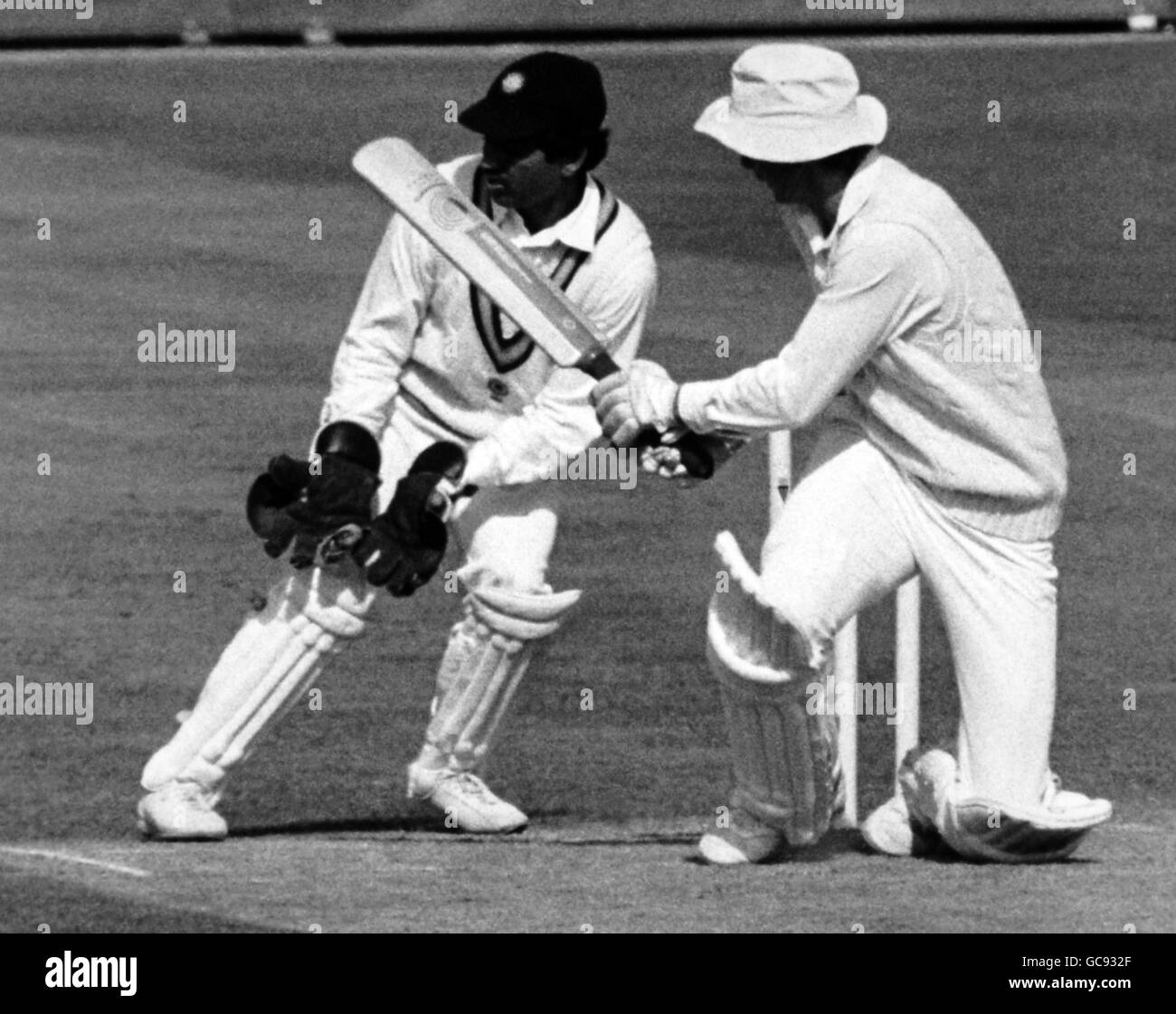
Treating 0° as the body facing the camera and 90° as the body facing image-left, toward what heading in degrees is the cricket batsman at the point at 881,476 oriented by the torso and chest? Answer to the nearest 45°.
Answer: approximately 90°

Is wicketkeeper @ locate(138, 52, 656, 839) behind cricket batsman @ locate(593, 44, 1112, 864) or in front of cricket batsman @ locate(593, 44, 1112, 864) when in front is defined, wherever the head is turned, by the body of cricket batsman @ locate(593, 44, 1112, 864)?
in front
